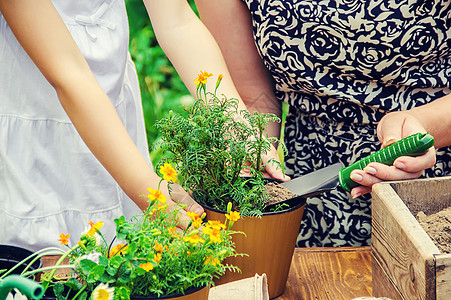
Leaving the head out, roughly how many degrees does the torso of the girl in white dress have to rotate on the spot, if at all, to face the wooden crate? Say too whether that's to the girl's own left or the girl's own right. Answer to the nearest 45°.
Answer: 0° — they already face it

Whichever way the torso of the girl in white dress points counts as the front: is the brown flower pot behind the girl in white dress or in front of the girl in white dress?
in front

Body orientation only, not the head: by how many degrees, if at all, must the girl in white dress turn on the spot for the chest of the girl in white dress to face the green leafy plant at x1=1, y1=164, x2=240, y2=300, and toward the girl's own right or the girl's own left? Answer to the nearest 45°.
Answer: approximately 45° to the girl's own right

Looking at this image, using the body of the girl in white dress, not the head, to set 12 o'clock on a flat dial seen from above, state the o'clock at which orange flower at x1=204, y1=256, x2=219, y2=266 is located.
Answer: The orange flower is roughly at 1 o'clock from the girl in white dress.

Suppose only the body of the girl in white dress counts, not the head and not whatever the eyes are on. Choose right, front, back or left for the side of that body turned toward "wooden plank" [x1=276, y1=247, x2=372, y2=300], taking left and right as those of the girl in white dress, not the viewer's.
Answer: front

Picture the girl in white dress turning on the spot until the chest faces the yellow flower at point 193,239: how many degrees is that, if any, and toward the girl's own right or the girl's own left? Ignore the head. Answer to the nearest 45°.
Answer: approximately 45° to the girl's own right

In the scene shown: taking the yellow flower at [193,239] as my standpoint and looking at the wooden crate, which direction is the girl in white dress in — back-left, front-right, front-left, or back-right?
back-left

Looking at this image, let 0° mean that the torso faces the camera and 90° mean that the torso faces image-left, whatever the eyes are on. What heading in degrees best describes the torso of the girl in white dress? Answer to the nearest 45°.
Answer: approximately 315°

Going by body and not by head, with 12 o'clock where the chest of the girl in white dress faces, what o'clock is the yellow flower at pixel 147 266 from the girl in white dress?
The yellow flower is roughly at 1 o'clock from the girl in white dress.
